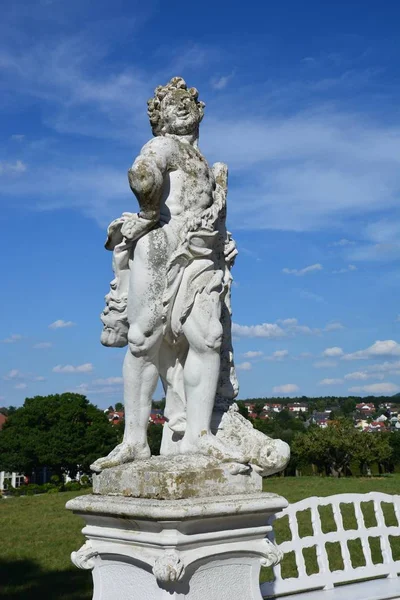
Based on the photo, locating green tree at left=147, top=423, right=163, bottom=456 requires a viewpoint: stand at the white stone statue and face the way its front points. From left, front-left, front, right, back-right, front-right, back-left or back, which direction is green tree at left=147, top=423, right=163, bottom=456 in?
back-left

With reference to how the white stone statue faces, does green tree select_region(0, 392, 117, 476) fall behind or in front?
behind

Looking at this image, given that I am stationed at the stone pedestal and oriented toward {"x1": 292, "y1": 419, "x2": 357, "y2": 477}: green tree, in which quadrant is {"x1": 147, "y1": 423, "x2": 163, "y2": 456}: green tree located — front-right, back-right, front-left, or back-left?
front-left

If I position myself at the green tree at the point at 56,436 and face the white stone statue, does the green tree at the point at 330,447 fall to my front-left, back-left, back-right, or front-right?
front-left

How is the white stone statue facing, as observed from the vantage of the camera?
facing the viewer and to the right of the viewer

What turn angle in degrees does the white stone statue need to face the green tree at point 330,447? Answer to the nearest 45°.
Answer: approximately 135° to its left

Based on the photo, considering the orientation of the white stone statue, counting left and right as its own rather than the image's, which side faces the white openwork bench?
left

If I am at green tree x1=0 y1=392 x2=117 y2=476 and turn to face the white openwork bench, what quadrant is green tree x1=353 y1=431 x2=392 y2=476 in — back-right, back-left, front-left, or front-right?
front-left

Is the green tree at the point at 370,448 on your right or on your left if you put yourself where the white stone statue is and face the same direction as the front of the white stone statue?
on your left
